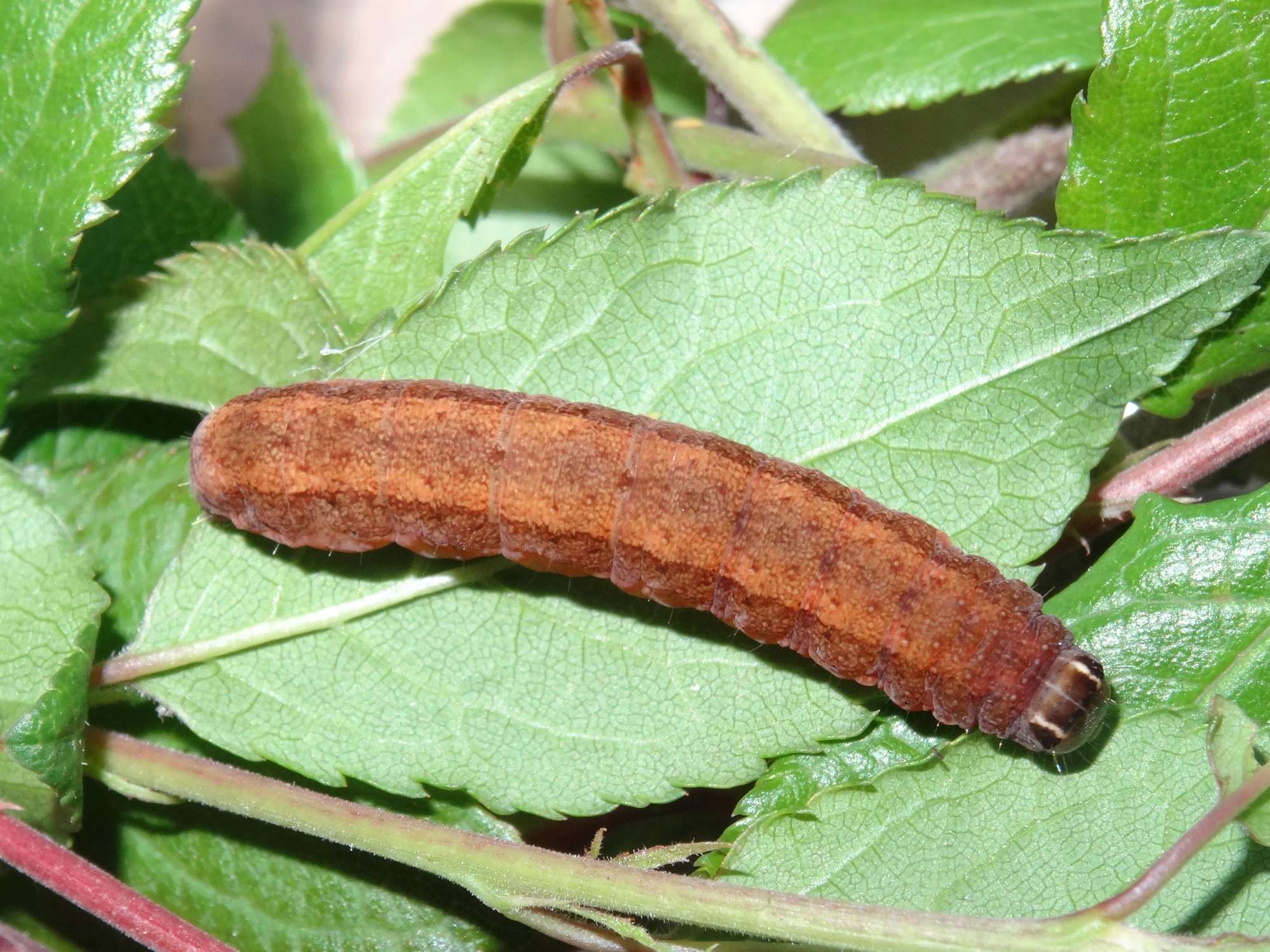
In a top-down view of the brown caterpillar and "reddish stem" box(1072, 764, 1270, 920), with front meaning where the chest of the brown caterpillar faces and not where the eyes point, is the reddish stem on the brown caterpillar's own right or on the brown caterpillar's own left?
on the brown caterpillar's own right

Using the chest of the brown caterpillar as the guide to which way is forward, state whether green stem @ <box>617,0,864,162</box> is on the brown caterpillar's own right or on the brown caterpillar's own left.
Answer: on the brown caterpillar's own left

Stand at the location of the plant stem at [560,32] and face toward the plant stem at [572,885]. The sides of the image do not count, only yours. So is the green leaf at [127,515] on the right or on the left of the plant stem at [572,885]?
right

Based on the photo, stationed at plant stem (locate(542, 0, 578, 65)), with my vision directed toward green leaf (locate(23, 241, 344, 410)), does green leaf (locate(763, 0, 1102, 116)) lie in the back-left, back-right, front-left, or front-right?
back-left

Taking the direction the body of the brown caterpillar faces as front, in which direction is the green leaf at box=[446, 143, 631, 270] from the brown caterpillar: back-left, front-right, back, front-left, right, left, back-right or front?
left

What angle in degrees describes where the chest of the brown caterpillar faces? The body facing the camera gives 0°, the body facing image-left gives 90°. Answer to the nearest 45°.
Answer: approximately 270°

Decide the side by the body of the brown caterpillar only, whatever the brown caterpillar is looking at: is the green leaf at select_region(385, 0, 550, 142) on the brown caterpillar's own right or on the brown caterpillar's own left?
on the brown caterpillar's own left

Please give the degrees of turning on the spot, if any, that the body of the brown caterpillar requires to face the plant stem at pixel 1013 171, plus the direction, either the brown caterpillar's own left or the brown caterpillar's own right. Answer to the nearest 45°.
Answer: approximately 45° to the brown caterpillar's own left

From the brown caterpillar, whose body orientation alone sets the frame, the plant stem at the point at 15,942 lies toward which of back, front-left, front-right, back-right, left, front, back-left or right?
back

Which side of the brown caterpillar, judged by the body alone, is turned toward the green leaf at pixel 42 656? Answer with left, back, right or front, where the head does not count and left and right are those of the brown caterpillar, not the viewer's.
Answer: back
